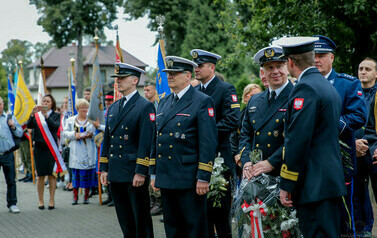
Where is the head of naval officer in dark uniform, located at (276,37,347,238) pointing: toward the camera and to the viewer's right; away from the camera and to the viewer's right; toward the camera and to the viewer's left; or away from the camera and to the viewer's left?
away from the camera and to the viewer's left

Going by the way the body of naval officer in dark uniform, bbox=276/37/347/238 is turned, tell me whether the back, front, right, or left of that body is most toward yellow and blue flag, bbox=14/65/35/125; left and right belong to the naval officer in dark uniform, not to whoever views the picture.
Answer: front

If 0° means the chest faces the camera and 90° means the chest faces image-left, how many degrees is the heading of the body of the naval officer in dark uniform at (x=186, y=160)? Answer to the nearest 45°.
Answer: approximately 45°

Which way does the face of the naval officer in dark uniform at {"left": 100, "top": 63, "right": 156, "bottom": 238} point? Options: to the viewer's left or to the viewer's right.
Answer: to the viewer's left

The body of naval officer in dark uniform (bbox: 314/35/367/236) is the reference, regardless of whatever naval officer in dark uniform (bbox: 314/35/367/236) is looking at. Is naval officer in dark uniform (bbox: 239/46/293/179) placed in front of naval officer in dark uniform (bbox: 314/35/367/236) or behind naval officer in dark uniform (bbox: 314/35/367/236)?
in front

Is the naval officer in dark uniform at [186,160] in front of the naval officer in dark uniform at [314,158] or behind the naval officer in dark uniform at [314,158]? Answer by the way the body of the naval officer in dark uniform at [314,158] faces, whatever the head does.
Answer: in front

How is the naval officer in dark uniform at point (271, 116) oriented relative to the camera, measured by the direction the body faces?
toward the camera

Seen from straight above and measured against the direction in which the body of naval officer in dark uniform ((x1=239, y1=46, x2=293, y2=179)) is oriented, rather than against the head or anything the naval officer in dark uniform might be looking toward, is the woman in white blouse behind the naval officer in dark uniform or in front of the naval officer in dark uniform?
behind

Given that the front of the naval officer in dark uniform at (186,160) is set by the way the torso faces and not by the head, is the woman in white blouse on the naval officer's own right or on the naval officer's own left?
on the naval officer's own right

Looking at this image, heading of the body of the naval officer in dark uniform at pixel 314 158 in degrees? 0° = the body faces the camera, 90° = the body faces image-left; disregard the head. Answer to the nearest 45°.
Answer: approximately 135°

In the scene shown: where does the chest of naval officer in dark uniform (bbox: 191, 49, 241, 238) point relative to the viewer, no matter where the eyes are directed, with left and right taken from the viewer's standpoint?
facing the viewer and to the left of the viewer

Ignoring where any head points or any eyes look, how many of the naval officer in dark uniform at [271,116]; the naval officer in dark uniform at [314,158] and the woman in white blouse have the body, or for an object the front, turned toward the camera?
2
